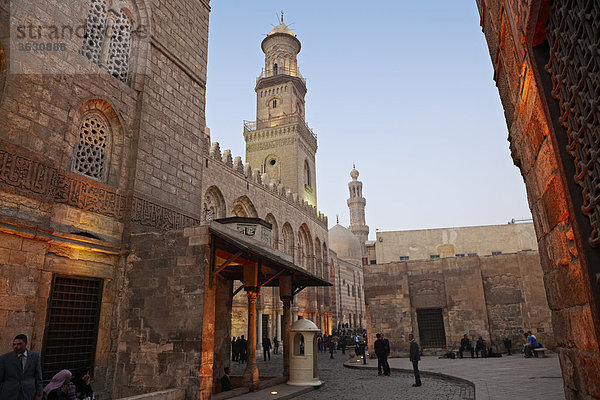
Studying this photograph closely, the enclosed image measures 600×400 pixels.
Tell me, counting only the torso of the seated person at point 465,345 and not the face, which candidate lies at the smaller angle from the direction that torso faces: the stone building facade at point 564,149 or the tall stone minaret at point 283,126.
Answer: the stone building facade

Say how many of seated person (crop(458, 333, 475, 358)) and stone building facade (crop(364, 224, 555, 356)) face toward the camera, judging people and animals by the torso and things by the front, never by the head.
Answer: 2

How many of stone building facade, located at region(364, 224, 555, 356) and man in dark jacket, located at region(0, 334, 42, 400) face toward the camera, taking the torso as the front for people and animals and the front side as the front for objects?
2

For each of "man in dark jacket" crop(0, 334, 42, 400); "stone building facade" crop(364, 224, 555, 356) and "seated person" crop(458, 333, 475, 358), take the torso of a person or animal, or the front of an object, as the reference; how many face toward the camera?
3

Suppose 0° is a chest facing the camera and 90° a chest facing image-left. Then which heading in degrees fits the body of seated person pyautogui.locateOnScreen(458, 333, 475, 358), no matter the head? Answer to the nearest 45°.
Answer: approximately 0°

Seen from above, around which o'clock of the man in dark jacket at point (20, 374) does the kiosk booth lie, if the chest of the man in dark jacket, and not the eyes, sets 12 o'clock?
The kiosk booth is roughly at 8 o'clock from the man in dark jacket.

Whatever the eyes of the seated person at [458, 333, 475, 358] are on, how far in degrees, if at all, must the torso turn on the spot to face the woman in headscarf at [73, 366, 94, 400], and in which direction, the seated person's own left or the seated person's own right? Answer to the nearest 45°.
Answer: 0° — they already face them

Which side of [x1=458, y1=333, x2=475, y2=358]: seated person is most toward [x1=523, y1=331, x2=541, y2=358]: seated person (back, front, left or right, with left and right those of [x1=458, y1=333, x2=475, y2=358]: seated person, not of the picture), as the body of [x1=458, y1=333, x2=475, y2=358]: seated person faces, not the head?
left
